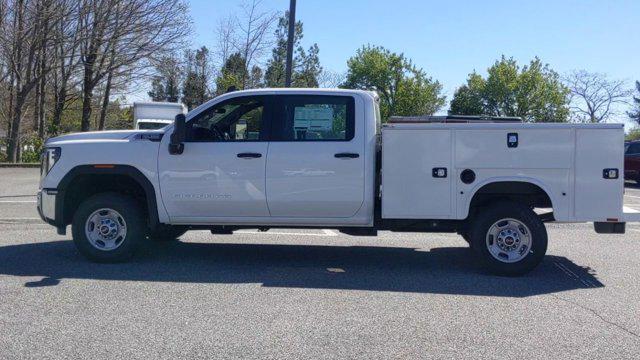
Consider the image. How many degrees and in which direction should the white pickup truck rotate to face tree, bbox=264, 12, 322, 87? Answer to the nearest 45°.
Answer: approximately 90° to its right

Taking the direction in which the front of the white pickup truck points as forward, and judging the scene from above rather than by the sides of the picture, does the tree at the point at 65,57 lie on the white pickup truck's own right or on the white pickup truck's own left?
on the white pickup truck's own right

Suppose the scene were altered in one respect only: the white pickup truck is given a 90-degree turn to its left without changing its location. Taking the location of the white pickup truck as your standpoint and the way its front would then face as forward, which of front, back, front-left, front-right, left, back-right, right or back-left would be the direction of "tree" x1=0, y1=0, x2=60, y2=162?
back-right

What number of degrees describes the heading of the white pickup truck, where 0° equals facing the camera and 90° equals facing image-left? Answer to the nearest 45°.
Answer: approximately 90°

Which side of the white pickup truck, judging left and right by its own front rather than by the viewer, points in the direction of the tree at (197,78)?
right

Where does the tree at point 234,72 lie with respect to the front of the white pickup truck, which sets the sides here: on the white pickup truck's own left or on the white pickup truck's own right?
on the white pickup truck's own right
